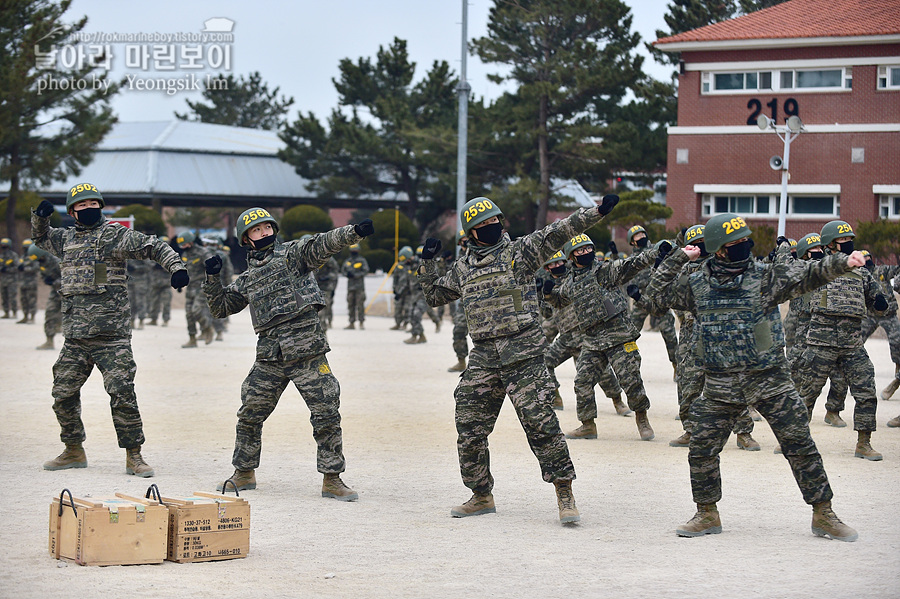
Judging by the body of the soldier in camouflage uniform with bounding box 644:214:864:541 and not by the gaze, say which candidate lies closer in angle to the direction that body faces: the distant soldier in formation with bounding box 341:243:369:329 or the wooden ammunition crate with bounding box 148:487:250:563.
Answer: the wooden ammunition crate

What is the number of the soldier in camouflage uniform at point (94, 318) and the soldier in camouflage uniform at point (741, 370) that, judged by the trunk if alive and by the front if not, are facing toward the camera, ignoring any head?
2

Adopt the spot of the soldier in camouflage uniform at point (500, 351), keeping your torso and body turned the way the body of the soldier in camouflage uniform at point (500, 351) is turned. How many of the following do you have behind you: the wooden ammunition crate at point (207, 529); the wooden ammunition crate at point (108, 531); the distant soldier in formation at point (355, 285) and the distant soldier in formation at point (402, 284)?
2

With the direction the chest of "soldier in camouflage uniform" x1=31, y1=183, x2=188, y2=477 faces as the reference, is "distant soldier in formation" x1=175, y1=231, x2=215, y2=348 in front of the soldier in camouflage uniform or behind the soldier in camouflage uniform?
behind

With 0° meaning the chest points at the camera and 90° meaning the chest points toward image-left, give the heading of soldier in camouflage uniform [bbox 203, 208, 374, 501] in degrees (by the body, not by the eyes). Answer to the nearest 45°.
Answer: approximately 0°

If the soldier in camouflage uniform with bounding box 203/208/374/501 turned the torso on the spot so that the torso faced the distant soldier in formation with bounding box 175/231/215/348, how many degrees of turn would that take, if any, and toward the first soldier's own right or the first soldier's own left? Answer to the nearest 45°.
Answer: approximately 180°

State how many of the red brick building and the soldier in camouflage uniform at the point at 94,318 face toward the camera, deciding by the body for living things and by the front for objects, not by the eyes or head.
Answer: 2

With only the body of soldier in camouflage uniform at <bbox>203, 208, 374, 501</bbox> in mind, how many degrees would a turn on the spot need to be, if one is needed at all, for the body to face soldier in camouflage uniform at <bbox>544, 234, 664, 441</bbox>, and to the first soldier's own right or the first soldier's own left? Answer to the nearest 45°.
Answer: approximately 135° to the first soldier's own left

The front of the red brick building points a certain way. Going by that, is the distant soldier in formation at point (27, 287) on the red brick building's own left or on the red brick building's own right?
on the red brick building's own right

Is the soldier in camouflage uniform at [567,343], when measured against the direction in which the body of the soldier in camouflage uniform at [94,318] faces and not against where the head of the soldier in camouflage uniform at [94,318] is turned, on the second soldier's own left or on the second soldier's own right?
on the second soldier's own left
